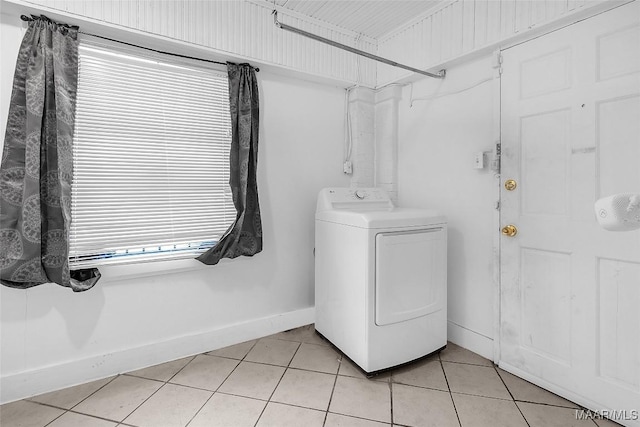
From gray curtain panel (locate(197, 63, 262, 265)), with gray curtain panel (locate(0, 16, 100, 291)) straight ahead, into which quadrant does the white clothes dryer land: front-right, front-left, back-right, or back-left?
back-left

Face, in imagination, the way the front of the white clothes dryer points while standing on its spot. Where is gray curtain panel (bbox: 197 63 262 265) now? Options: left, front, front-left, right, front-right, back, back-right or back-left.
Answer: back-right

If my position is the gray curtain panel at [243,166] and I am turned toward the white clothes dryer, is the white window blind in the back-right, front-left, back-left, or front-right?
back-right

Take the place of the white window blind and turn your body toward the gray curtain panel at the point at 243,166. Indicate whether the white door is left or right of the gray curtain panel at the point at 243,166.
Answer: right

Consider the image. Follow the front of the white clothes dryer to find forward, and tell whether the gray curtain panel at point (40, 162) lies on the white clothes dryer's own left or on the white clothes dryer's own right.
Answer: on the white clothes dryer's own right

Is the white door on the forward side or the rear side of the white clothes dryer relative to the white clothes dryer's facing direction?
on the forward side

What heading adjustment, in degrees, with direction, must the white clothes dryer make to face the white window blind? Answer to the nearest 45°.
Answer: approximately 135° to its right
